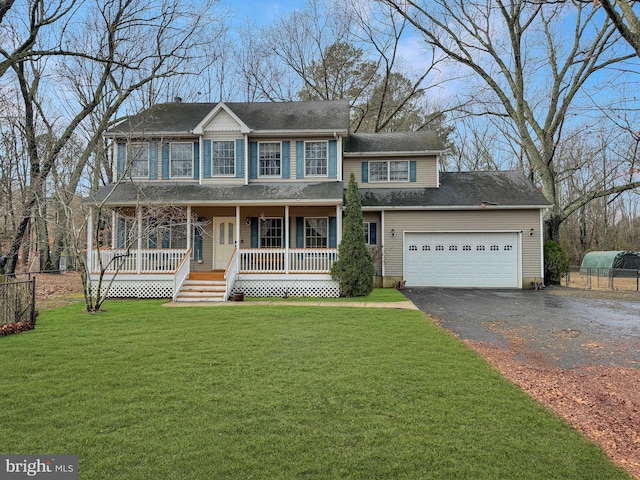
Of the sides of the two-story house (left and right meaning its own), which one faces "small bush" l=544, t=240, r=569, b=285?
left

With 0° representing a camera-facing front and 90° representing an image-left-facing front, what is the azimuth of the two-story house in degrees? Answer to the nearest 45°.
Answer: approximately 0°

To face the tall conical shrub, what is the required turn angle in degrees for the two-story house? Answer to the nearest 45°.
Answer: approximately 45° to its left

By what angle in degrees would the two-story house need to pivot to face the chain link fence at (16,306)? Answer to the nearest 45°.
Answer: approximately 45° to its right

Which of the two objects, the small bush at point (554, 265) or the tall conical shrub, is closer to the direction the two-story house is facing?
the tall conical shrub
